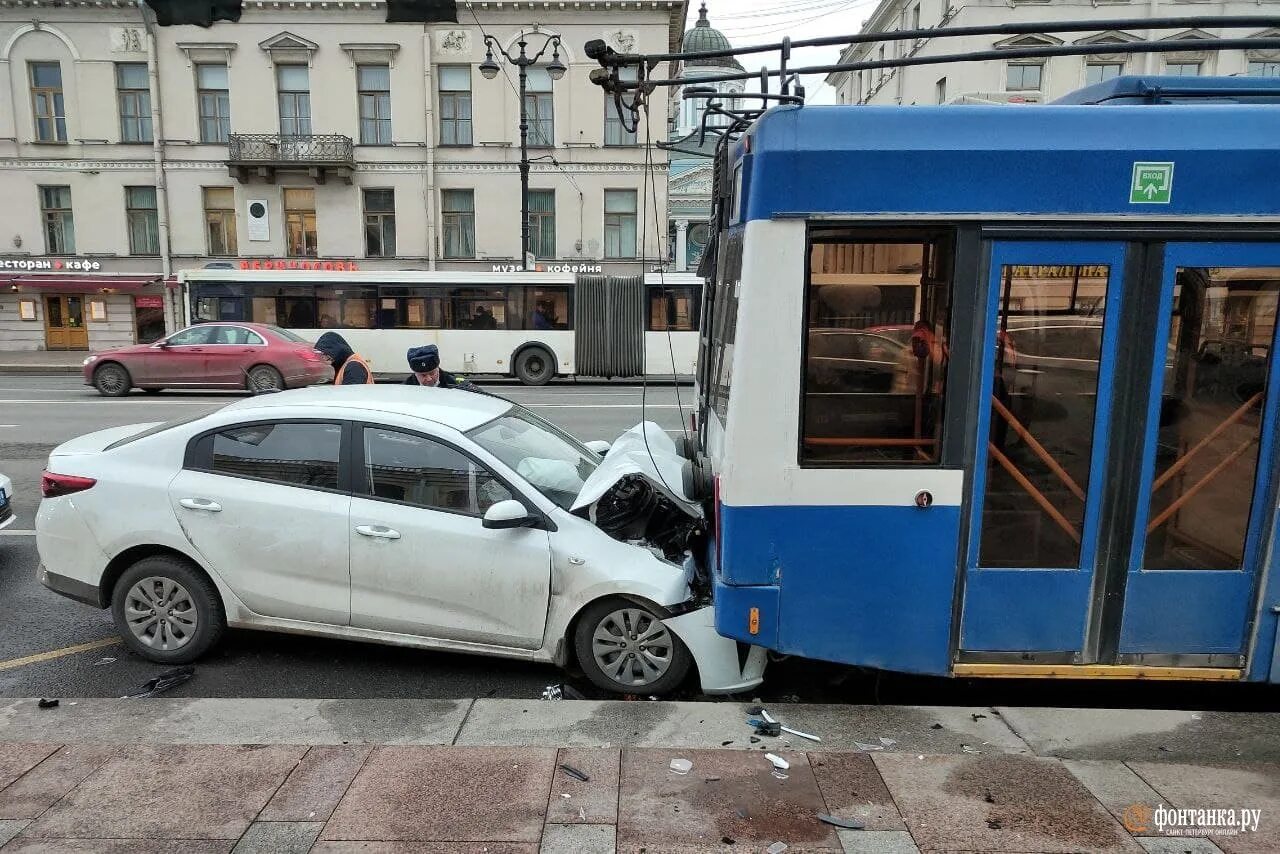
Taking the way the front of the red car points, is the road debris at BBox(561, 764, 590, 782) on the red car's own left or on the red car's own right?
on the red car's own left

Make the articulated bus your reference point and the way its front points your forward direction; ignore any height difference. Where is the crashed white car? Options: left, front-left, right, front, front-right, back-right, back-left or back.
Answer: left

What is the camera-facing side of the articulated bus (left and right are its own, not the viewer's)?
left

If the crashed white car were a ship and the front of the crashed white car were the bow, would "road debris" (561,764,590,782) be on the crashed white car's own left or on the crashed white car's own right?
on the crashed white car's own right

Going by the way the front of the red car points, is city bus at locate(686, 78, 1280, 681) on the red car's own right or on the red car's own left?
on the red car's own left

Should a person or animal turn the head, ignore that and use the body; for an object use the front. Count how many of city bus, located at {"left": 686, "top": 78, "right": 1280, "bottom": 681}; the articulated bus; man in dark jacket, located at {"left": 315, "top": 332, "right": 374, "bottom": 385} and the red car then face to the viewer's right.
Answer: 1

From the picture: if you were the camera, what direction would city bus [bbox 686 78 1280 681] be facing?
facing to the right of the viewer

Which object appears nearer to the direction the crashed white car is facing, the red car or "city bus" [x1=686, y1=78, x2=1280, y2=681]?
the city bus

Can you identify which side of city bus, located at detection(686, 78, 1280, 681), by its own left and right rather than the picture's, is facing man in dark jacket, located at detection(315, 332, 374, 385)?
back

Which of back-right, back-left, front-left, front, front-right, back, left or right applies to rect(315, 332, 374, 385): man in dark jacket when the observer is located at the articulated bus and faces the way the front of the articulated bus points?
left

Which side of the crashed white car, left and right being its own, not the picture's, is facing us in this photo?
right
